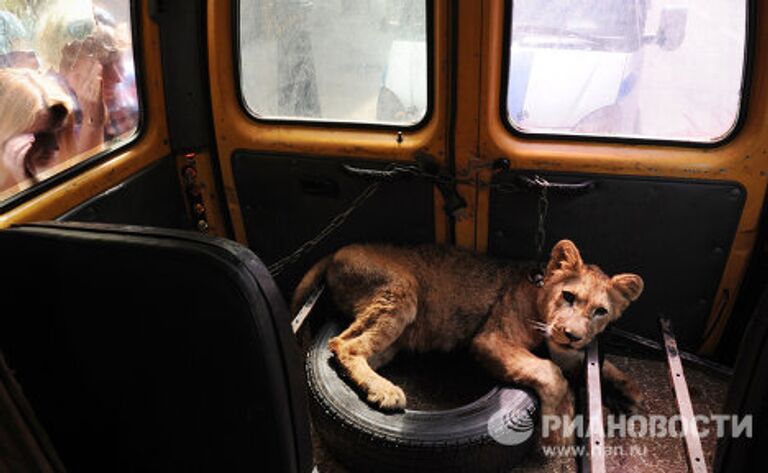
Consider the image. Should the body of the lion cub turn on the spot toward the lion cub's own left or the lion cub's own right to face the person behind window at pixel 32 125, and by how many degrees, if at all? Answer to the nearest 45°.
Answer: approximately 180°

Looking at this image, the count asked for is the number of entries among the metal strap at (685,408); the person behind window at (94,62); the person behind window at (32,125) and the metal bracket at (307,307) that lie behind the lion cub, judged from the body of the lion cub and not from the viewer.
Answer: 3

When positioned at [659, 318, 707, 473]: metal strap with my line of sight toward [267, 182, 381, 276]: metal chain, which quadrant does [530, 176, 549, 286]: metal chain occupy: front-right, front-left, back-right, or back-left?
front-right

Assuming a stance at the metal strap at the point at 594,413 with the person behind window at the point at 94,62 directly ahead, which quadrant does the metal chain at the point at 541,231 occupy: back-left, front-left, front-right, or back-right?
front-right

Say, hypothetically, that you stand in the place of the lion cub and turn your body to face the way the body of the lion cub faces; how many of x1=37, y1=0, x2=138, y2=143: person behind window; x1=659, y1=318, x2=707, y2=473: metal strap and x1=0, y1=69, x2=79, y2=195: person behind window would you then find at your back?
2

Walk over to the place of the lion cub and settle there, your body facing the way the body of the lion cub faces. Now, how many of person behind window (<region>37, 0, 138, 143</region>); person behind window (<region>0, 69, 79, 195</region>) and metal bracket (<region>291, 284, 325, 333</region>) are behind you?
3

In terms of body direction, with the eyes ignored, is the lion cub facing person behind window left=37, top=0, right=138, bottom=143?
no

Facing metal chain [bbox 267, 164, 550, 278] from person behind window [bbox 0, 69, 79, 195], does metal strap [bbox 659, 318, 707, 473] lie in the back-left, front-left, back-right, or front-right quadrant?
front-right

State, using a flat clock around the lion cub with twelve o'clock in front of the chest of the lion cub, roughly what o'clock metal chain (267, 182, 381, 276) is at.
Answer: The metal chain is roughly at 7 o'clock from the lion cub.

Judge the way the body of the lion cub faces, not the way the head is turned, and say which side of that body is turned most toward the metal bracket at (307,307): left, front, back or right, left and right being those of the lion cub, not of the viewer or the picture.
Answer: back

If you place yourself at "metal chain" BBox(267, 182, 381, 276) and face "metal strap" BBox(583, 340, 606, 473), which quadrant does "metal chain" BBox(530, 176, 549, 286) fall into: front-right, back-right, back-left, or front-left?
front-left

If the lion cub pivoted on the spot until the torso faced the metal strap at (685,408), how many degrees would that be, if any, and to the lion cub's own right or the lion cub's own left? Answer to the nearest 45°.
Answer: approximately 45° to the lion cub's own right

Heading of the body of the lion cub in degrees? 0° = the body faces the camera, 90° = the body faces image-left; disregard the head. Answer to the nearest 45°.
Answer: approximately 270°

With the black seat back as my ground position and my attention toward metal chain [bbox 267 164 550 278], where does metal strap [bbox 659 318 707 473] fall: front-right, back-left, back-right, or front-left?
front-right

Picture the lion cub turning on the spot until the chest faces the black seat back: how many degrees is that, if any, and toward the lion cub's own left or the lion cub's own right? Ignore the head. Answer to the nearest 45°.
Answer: approximately 135° to the lion cub's own right

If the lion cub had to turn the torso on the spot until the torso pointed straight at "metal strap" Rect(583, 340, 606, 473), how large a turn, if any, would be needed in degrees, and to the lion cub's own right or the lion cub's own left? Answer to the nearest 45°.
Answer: approximately 45° to the lion cub's own right
